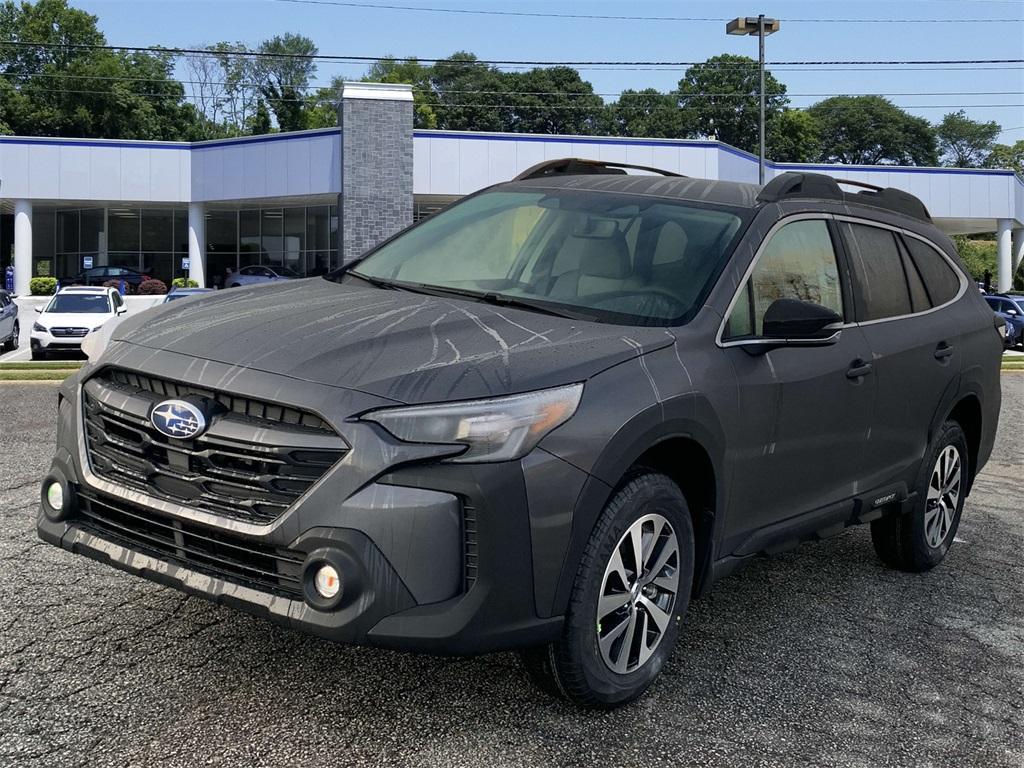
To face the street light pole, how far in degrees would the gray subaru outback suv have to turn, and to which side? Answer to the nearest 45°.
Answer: approximately 135° to its right

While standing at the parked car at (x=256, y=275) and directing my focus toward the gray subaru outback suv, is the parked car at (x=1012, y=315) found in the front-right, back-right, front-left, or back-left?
front-left

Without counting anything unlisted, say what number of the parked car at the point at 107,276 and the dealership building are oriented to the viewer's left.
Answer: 1

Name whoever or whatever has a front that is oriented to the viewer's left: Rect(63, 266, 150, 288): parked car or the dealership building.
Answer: the parked car

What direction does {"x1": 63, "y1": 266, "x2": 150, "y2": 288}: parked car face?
to the viewer's left

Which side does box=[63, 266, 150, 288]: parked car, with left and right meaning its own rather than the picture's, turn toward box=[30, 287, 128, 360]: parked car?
left

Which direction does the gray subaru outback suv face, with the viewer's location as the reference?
facing the viewer and to the left of the viewer

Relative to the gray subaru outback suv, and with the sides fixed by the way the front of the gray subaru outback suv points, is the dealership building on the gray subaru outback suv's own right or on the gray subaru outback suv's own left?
on the gray subaru outback suv's own right

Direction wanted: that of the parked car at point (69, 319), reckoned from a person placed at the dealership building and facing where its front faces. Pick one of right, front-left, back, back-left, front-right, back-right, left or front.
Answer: front

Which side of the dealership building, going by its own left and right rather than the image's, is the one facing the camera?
front

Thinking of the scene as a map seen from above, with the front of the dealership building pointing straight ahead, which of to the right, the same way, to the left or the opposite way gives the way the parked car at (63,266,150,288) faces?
to the right
